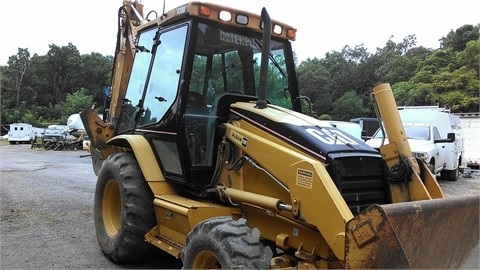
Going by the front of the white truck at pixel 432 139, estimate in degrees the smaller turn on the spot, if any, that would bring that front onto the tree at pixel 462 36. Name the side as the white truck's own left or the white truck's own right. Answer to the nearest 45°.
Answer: approximately 135° to the white truck's own right

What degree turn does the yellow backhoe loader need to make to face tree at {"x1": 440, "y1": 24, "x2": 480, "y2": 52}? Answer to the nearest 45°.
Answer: approximately 90° to its left

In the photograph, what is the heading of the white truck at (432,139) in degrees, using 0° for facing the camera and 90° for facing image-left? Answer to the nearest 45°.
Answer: approximately 45°

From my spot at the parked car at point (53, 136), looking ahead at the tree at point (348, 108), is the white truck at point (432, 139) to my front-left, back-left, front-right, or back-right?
front-right

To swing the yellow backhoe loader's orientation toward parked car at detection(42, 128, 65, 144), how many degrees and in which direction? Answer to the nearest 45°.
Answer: approximately 180°

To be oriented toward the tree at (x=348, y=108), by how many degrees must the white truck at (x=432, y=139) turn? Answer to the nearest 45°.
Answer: approximately 135° to its right

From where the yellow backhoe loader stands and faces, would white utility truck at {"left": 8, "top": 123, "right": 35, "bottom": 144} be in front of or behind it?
behind

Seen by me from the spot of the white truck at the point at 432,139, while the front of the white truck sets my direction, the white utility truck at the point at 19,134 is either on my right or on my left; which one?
on my right

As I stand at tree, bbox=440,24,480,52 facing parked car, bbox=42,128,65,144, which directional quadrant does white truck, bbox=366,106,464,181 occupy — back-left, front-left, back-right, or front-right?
front-left

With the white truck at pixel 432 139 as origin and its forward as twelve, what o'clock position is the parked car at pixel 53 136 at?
The parked car is roughly at 2 o'clock from the white truck.

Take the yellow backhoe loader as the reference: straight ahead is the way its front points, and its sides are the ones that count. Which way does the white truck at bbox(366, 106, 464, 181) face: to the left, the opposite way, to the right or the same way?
to the right

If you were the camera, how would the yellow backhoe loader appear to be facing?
facing the viewer and to the right of the viewer

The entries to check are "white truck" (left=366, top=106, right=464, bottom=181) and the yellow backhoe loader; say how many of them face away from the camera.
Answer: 0
